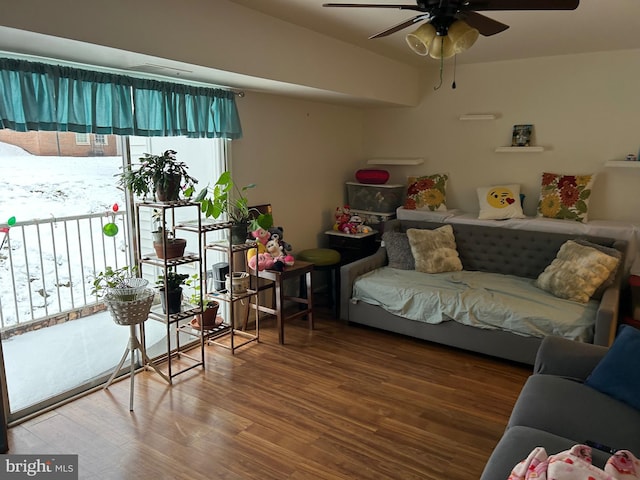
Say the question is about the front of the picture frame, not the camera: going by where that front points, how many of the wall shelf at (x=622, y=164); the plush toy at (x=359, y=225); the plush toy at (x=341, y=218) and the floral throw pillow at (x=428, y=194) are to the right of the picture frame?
3

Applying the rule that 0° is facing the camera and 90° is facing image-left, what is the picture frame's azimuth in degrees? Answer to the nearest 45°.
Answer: approximately 0°

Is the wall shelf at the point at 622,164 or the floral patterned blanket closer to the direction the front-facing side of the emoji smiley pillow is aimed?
the floral patterned blanket

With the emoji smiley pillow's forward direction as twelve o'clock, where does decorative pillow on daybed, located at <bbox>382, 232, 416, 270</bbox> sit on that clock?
The decorative pillow on daybed is roughly at 2 o'clock from the emoji smiley pillow.

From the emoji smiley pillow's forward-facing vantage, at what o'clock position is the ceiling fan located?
The ceiling fan is roughly at 12 o'clock from the emoji smiley pillow.

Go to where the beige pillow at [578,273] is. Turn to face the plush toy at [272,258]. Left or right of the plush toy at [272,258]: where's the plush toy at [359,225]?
right

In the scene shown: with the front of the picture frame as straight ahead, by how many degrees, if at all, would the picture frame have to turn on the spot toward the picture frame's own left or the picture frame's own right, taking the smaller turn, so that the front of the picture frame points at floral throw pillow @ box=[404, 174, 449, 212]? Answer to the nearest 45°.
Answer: approximately 90° to the picture frame's own right

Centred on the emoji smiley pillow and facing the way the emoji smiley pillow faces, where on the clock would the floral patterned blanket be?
The floral patterned blanket is roughly at 12 o'clock from the emoji smiley pillow.

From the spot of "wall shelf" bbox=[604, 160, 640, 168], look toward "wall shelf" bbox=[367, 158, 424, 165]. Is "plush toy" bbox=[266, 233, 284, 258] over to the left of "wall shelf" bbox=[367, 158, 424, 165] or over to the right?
left
